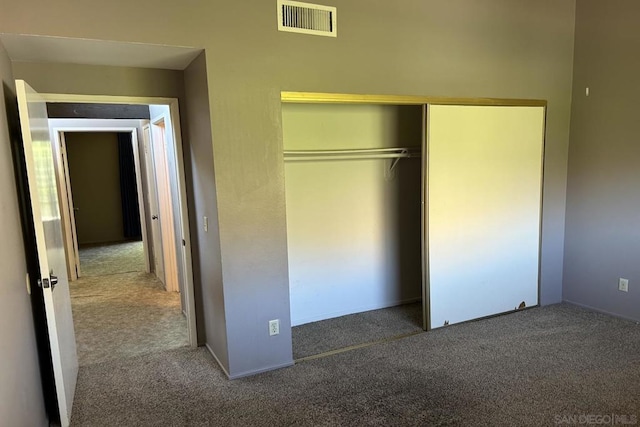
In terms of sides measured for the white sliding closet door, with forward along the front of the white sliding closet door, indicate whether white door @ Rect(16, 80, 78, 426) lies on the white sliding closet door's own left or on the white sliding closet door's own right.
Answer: on the white sliding closet door's own right

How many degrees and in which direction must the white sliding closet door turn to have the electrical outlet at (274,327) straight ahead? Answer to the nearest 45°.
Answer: approximately 90° to its right

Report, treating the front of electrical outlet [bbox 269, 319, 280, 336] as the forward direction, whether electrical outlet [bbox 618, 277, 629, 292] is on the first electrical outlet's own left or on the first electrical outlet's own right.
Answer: on the first electrical outlet's own left

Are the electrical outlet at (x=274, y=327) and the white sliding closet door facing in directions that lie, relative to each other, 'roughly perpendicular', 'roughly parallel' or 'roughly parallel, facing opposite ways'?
roughly parallel

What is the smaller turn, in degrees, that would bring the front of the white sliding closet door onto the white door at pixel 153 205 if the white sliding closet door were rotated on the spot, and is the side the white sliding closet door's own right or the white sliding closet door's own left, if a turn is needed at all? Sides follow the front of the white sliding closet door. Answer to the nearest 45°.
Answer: approximately 135° to the white sliding closet door's own right

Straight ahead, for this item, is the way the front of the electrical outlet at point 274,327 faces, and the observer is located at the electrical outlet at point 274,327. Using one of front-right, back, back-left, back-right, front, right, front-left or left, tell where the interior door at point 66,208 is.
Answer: back-right

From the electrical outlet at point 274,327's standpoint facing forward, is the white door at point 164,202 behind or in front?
behind

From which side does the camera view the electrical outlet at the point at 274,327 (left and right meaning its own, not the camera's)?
front

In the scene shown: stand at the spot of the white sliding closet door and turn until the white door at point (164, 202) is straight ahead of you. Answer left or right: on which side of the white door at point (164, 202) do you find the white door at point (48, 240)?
left

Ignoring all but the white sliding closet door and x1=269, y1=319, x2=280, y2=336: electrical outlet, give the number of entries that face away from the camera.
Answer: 0

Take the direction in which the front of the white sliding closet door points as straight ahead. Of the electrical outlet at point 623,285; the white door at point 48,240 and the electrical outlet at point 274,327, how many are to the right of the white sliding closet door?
2

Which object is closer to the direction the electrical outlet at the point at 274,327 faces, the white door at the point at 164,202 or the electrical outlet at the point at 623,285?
the electrical outlet
